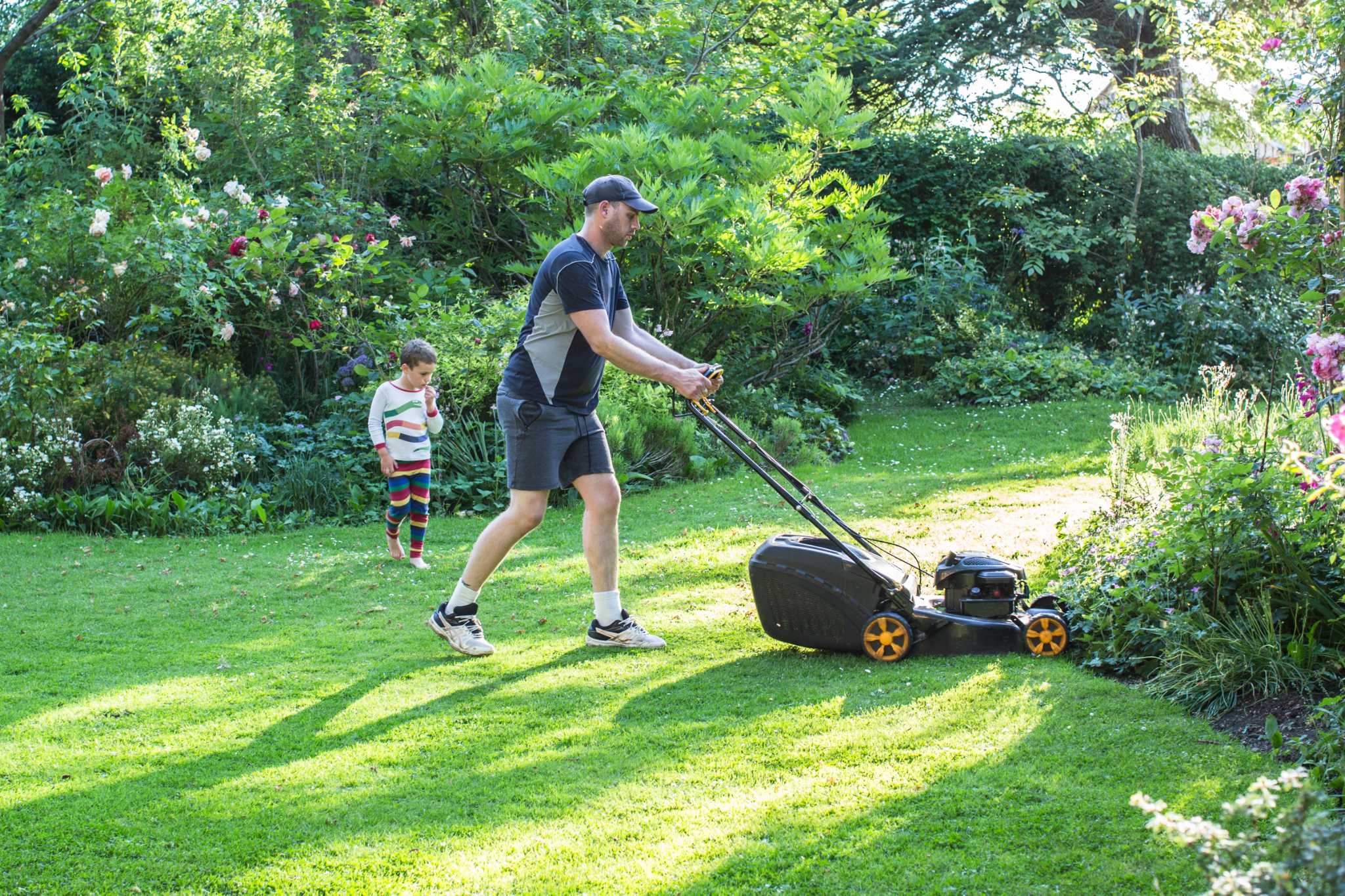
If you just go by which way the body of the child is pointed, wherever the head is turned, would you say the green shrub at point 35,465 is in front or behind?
behind

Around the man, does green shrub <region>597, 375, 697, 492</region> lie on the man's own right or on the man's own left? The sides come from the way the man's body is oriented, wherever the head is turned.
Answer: on the man's own left

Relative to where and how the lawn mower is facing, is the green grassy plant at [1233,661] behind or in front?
in front

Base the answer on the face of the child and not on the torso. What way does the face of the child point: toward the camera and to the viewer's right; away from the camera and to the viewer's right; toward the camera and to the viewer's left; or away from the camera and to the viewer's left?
toward the camera and to the viewer's right

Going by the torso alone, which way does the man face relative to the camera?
to the viewer's right

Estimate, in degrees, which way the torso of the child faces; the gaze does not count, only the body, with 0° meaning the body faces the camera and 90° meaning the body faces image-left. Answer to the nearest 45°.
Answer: approximately 315°

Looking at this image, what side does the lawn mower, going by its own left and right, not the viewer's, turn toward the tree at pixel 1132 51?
left

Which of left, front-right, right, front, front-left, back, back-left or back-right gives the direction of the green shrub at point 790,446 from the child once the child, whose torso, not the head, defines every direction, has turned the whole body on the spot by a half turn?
right

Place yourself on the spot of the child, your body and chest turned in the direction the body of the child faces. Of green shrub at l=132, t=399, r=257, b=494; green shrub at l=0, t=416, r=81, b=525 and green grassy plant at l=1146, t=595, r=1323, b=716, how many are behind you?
2

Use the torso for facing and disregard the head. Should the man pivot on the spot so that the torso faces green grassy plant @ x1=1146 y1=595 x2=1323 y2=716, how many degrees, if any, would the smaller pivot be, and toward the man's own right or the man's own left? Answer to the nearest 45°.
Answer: approximately 45° to the man's own right

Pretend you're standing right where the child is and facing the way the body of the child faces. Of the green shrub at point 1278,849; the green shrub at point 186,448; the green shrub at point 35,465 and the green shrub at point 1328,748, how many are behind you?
2

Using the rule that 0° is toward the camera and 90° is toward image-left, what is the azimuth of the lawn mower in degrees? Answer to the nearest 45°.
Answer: approximately 270°

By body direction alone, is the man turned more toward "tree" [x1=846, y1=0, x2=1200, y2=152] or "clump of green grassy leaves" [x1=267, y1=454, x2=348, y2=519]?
the tree

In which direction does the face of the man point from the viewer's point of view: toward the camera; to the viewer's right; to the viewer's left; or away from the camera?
to the viewer's right

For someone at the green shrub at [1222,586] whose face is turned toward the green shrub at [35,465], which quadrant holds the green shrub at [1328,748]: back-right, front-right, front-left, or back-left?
back-left
